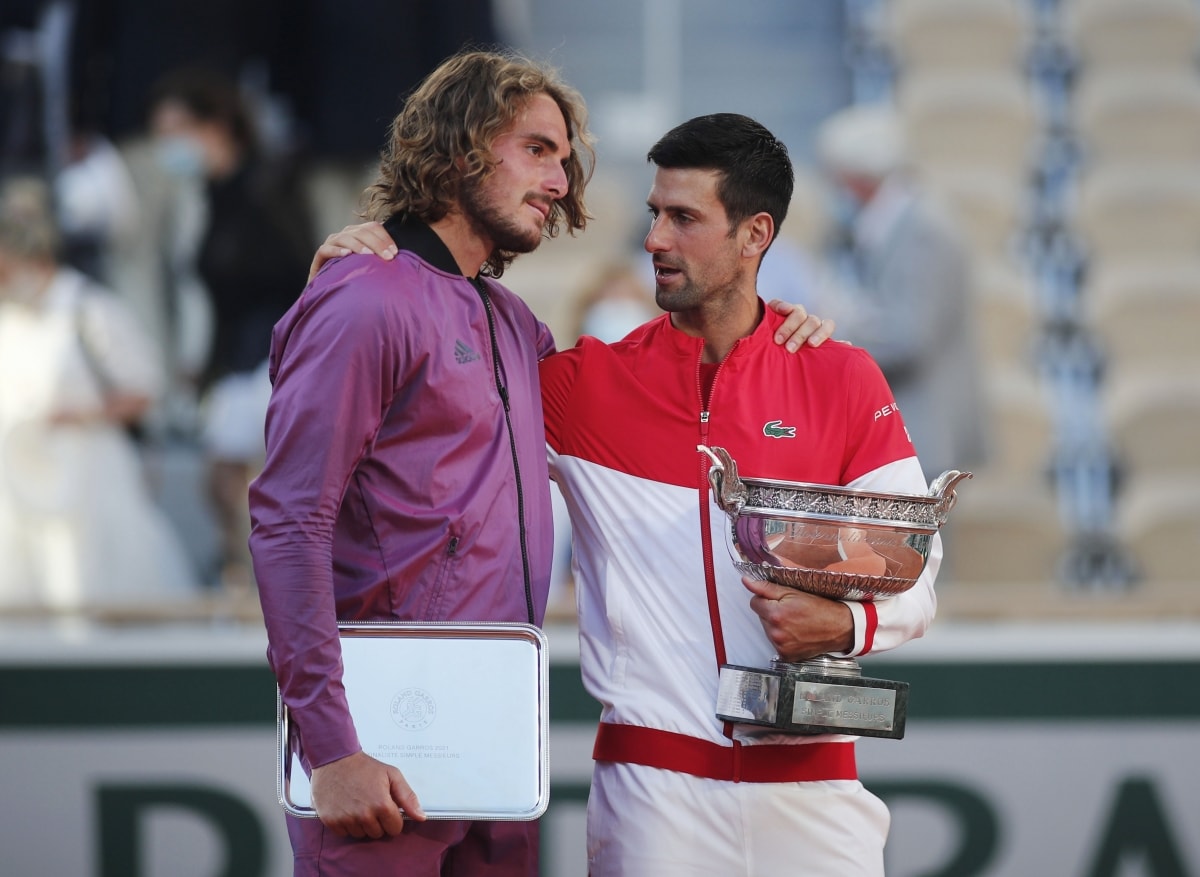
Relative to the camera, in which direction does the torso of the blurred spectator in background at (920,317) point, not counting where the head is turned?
to the viewer's left

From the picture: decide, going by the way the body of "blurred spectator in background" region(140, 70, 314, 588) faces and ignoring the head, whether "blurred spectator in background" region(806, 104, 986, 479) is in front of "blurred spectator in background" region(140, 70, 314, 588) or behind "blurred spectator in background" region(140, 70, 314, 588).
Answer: behind

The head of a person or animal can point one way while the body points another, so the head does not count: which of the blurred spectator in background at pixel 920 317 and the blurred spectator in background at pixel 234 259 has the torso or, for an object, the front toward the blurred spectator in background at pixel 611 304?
the blurred spectator in background at pixel 920 317

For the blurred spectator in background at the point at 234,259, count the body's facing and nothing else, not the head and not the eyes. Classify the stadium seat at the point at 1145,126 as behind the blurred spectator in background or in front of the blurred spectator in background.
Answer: behind

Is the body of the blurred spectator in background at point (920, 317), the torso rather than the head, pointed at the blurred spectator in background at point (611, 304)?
yes

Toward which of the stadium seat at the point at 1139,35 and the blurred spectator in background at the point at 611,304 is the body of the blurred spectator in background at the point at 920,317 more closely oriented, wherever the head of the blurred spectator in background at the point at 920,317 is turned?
the blurred spectator in background
